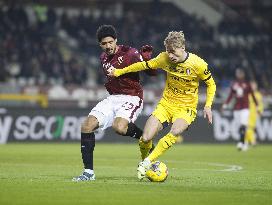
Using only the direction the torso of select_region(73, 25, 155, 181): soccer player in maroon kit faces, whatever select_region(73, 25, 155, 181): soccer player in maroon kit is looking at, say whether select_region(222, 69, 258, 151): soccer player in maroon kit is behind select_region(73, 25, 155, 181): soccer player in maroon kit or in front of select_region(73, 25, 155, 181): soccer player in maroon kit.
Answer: behind
